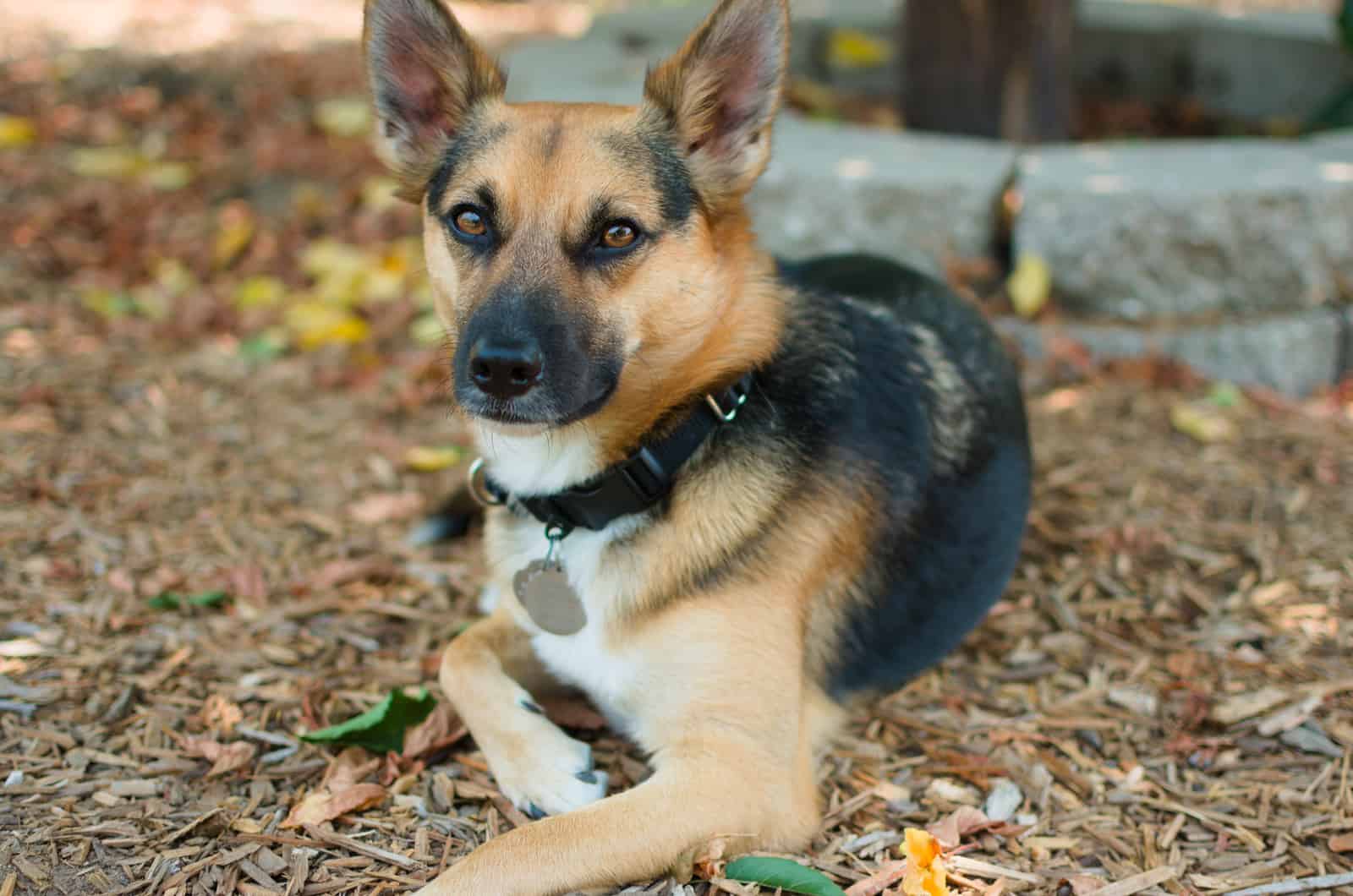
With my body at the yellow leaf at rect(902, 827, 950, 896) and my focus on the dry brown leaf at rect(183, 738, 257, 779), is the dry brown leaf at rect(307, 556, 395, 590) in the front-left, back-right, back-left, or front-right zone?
front-right

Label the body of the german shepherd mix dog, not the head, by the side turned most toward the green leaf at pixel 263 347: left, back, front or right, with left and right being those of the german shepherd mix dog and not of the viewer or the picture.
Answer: right

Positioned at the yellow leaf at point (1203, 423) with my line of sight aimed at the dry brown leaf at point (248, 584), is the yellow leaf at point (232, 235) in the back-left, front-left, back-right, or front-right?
front-right

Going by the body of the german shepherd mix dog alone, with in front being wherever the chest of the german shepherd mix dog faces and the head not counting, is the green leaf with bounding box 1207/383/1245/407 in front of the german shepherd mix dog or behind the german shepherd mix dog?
behind

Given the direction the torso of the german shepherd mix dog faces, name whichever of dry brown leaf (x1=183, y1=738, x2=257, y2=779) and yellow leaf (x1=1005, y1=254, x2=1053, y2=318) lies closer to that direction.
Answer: the dry brown leaf

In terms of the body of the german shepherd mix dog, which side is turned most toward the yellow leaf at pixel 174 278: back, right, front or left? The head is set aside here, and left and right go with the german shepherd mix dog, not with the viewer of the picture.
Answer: right

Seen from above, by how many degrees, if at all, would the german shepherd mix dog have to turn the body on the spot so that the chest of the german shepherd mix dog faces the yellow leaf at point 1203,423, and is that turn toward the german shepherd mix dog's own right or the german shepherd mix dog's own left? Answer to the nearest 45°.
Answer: approximately 180°

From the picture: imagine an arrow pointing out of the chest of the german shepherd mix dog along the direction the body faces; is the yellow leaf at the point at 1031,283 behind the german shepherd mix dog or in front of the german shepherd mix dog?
behind

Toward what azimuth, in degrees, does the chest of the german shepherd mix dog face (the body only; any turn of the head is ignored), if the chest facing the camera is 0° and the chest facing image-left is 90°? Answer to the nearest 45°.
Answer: approximately 45°

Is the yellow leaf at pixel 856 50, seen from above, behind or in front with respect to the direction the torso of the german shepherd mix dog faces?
behind
